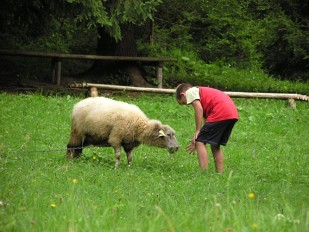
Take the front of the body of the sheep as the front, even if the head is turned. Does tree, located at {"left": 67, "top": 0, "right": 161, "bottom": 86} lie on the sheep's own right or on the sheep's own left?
on the sheep's own left

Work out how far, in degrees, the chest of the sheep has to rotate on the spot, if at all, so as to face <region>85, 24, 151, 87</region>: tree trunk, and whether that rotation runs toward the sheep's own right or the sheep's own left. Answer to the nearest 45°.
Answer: approximately 90° to the sheep's own left

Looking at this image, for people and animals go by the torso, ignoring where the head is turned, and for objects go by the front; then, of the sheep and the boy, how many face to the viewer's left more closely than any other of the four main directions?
1

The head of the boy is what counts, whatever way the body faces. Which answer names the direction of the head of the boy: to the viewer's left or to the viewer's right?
to the viewer's left

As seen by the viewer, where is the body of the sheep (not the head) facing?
to the viewer's right

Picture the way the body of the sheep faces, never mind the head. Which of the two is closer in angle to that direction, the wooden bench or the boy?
the boy

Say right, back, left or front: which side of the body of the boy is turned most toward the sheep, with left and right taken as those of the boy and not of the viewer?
front

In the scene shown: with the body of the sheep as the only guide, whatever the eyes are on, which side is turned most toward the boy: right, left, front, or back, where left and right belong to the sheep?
front

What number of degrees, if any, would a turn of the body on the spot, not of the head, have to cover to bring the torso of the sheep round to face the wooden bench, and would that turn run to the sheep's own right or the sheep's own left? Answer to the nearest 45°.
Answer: approximately 90° to the sheep's own left

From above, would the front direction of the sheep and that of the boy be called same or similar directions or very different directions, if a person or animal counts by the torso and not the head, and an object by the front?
very different directions

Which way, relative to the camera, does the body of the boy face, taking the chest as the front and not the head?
to the viewer's left

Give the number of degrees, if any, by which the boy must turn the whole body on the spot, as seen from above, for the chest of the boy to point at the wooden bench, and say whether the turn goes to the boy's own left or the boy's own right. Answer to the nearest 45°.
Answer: approximately 45° to the boy's own right
